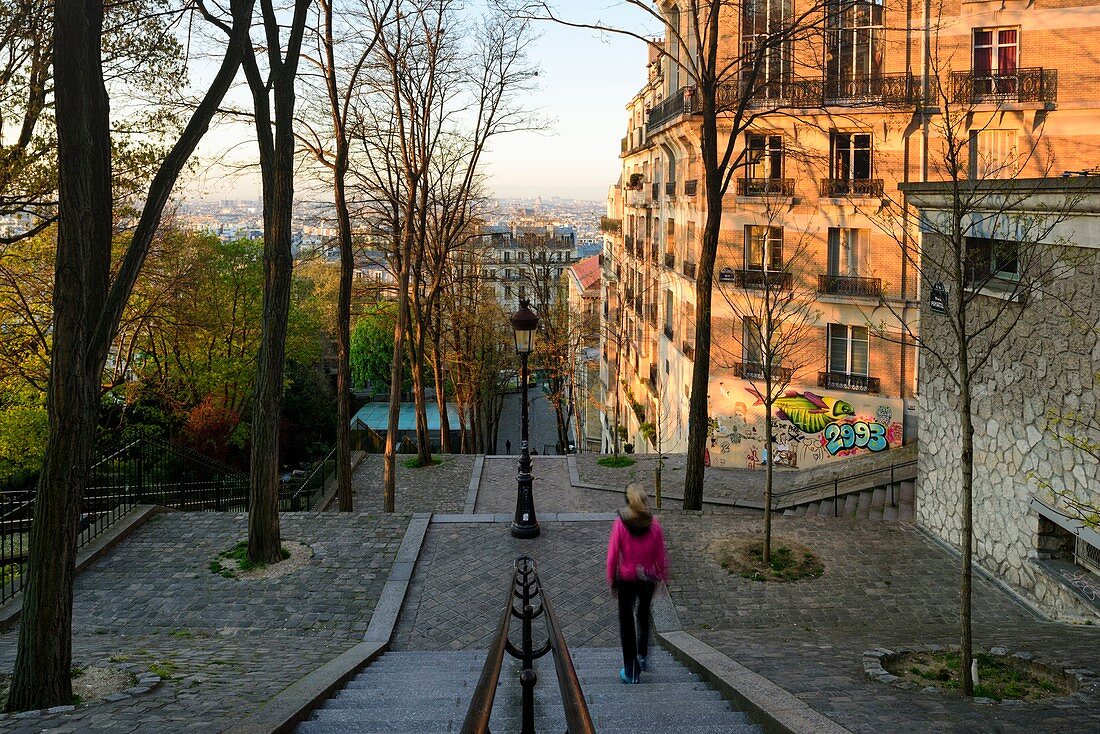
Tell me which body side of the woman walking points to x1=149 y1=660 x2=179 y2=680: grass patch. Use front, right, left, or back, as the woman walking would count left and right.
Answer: left

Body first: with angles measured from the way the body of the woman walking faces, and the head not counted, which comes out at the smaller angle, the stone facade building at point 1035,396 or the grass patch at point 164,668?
the stone facade building

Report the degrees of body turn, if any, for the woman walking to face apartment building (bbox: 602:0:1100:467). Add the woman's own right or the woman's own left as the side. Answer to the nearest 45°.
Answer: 0° — they already face it

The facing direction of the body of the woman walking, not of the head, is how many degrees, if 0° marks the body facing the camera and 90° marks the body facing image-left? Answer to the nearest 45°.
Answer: approximately 180°

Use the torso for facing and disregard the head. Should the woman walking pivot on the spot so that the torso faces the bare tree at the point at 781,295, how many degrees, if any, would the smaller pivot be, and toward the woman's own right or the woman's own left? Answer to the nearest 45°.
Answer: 0° — they already face it

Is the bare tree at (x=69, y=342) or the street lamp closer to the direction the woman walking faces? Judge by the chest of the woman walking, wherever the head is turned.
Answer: the street lamp

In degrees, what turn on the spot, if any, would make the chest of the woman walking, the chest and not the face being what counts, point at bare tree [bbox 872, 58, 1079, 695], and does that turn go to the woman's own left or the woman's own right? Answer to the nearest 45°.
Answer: approximately 45° to the woman's own right
